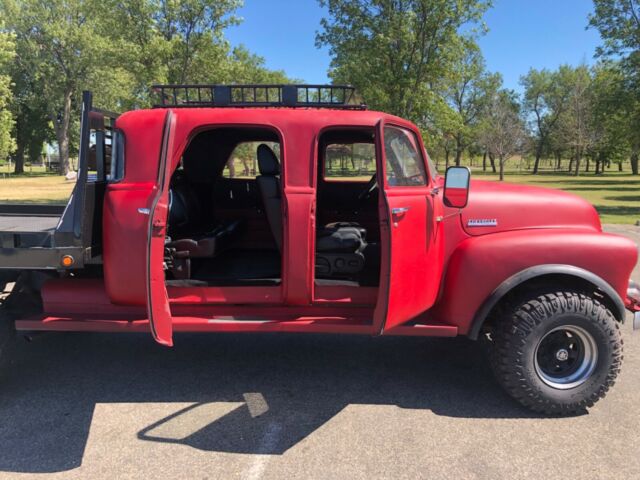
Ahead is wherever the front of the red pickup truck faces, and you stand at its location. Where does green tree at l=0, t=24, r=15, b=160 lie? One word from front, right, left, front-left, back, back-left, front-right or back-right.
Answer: back-left

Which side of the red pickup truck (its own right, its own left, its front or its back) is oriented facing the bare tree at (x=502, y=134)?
left

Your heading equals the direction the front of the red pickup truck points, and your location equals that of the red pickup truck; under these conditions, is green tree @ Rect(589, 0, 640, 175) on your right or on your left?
on your left

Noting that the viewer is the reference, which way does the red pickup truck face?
facing to the right of the viewer

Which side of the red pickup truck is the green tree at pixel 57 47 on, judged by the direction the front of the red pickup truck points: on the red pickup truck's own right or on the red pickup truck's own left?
on the red pickup truck's own left
